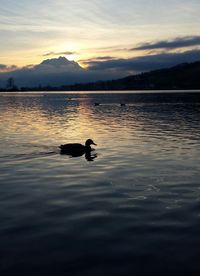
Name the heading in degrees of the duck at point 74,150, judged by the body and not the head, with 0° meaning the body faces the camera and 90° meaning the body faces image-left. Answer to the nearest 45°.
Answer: approximately 270°
